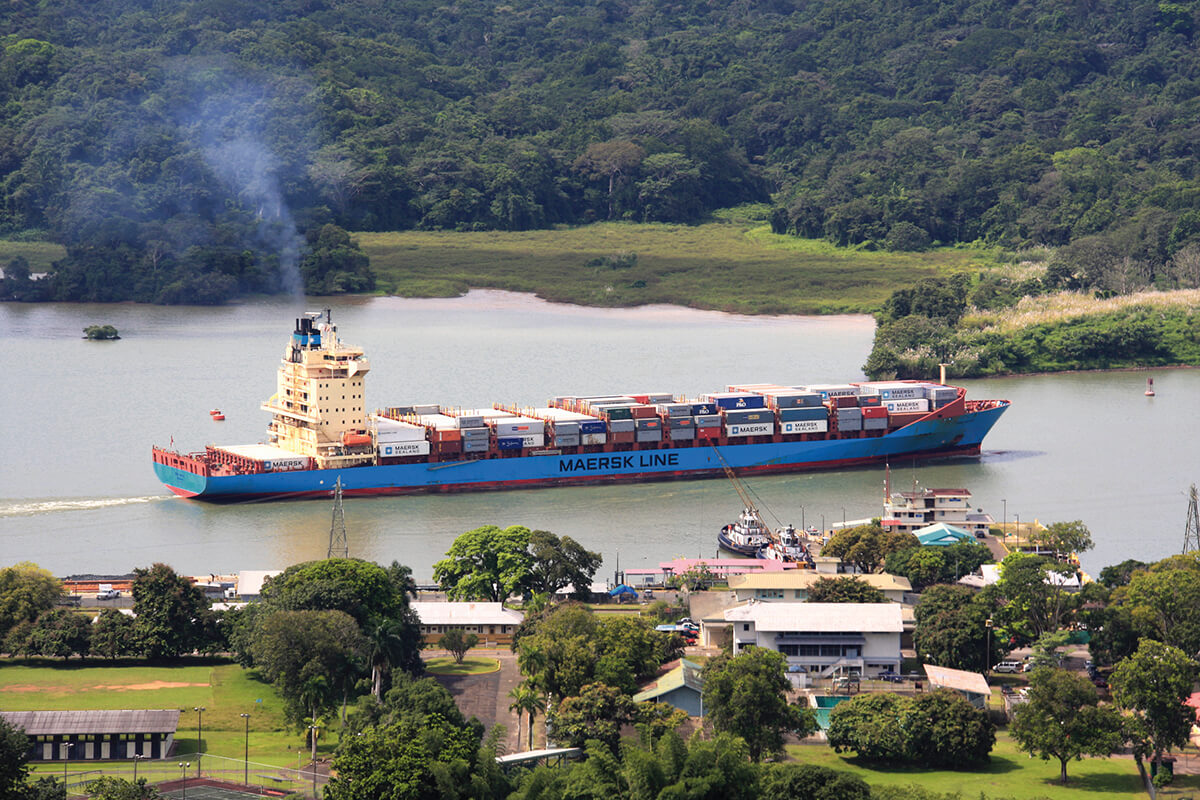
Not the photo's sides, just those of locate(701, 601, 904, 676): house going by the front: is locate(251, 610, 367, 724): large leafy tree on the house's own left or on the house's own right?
on the house's own right

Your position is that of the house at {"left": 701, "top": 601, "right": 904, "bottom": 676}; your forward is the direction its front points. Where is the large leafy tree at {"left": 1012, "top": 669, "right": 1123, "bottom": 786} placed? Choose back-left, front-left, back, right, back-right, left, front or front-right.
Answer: front-left

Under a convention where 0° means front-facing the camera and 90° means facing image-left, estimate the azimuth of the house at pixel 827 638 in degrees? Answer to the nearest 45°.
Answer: approximately 0°

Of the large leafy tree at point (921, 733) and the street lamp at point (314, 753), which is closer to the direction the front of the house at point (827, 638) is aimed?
the large leafy tree

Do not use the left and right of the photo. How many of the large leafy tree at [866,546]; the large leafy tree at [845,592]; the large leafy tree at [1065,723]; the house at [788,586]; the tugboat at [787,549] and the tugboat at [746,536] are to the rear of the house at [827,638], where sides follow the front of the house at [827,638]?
5

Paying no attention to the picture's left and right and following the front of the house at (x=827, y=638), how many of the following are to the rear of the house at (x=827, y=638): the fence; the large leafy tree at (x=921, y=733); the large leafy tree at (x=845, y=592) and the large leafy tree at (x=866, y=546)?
2

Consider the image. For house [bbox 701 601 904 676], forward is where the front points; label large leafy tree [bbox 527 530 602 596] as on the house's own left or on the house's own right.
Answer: on the house's own right

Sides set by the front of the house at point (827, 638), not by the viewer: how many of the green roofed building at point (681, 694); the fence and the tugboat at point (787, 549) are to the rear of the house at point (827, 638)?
1

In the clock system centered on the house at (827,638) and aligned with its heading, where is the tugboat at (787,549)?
The tugboat is roughly at 6 o'clock from the house.

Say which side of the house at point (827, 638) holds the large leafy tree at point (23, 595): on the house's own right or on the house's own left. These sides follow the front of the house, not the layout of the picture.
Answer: on the house's own right

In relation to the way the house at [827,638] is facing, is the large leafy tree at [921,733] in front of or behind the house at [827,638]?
in front
